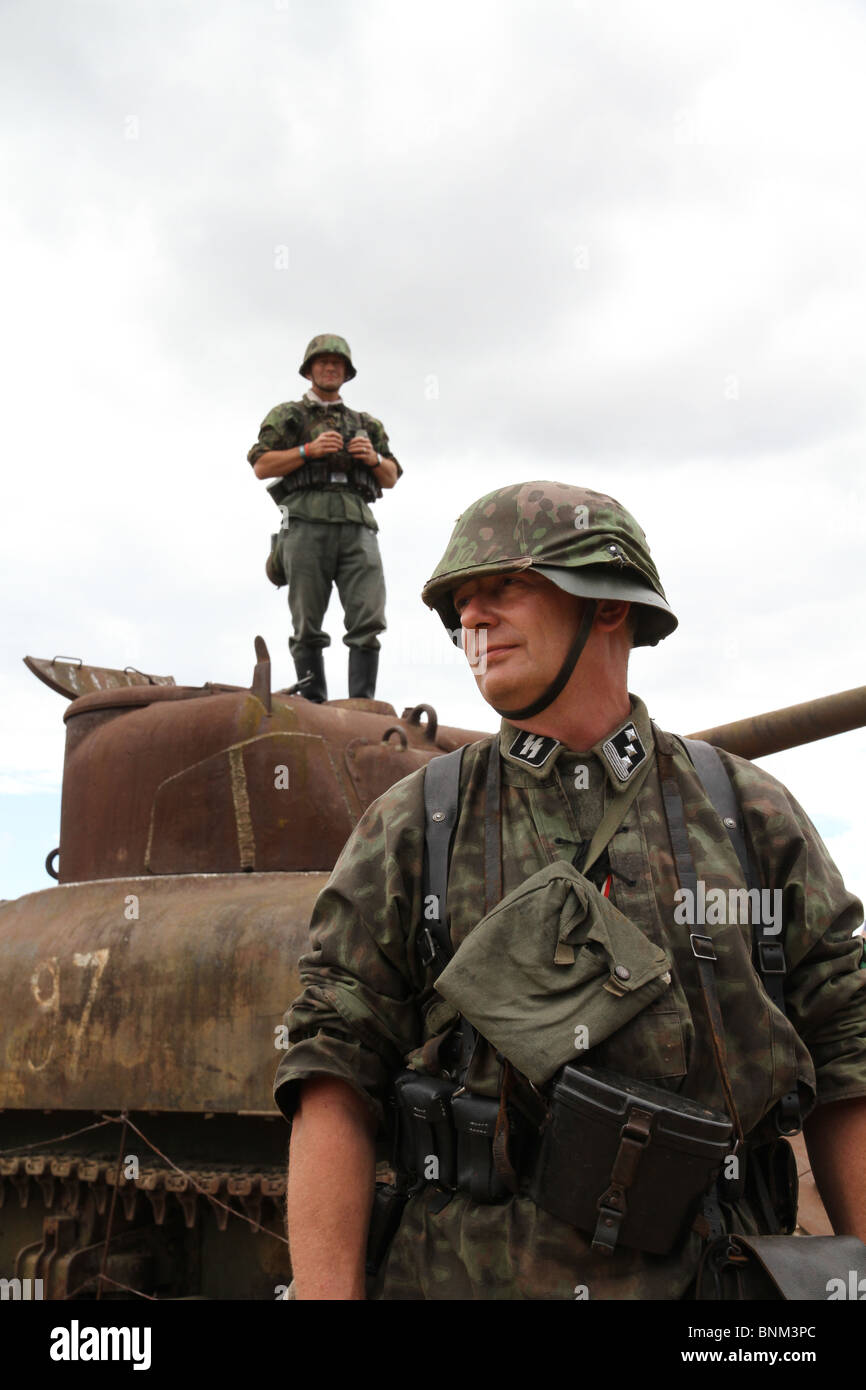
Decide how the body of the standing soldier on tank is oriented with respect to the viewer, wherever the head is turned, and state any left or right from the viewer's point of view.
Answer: facing the viewer

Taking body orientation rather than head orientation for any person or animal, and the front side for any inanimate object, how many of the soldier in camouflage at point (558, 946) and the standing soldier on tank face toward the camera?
2

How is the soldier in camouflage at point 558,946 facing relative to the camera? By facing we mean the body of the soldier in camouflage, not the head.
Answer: toward the camera

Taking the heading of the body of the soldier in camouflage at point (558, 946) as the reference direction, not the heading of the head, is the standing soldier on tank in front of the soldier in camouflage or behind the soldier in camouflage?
behind

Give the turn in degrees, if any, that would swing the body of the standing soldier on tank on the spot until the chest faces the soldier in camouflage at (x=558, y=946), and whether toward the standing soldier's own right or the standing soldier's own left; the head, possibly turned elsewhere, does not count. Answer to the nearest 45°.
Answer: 0° — they already face them
